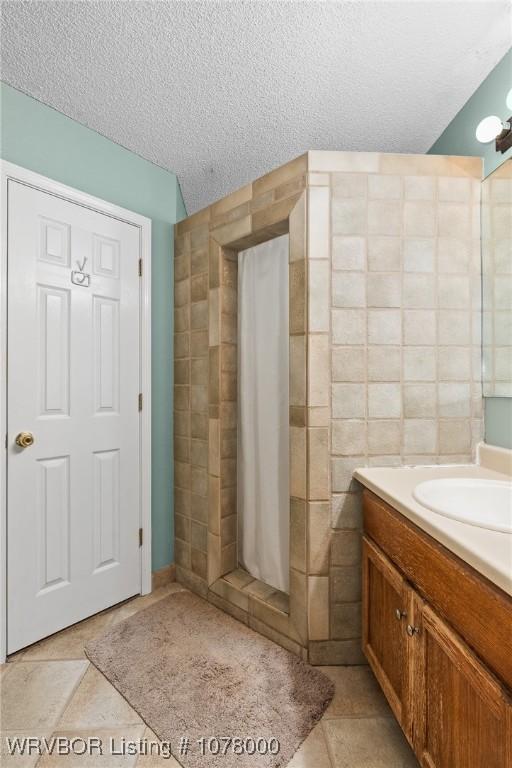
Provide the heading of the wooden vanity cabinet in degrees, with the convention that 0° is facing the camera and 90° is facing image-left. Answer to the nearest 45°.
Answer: approximately 45°

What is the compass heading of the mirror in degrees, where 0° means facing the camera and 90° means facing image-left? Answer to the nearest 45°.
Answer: approximately 45°

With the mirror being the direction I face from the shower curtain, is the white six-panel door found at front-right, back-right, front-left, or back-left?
back-right

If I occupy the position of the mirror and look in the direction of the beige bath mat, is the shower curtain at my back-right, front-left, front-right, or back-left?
front-right

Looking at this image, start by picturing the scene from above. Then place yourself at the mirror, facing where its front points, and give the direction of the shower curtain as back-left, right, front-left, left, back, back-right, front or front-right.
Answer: front-right

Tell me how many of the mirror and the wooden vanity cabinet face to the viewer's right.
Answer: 0

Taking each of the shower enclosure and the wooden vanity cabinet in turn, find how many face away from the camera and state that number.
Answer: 0

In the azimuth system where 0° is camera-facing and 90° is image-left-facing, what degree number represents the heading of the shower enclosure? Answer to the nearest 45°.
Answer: approximately 45°
